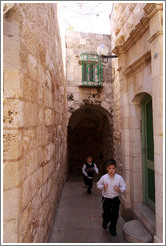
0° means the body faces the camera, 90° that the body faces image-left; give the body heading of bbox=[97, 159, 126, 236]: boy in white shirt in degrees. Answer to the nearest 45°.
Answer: approximately 0°
